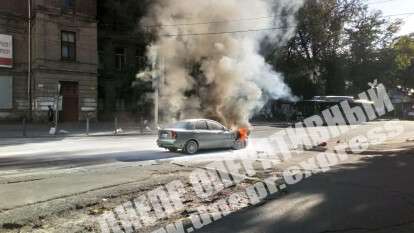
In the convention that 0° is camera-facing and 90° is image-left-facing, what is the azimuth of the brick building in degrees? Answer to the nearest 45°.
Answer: approximately 0°

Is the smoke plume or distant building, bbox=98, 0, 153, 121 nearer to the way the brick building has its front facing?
the smoke plume

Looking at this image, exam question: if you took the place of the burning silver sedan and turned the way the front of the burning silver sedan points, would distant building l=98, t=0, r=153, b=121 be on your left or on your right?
on your left

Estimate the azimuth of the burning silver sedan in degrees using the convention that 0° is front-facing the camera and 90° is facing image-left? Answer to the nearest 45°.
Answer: approximately 225°

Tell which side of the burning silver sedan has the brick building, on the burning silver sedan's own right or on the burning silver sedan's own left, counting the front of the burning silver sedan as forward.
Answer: on the burning silver sedan's own left

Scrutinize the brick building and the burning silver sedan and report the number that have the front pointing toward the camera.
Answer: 1

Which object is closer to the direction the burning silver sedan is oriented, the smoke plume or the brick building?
the smoke plume

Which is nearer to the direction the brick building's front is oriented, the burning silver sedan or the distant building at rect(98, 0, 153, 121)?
the burning silver sedan
